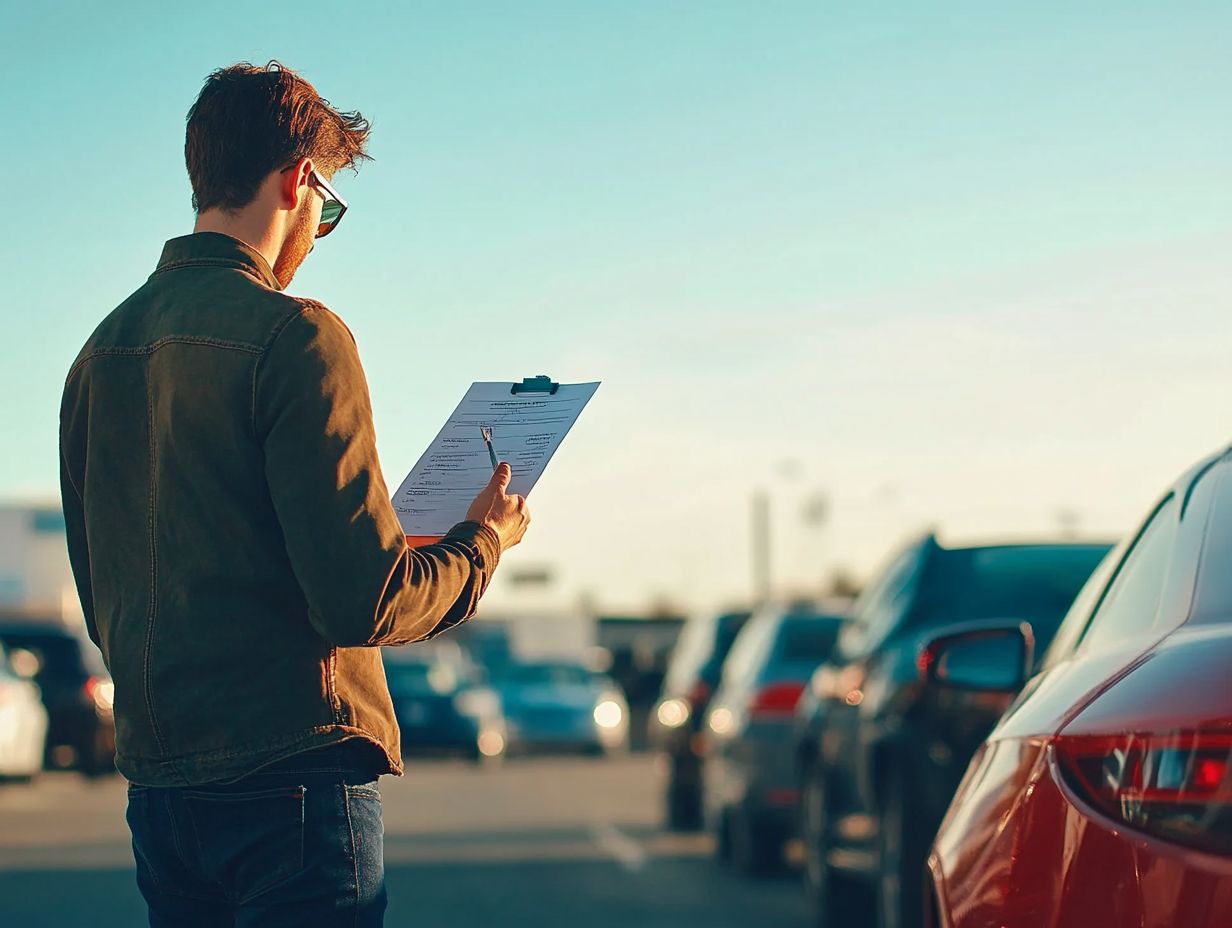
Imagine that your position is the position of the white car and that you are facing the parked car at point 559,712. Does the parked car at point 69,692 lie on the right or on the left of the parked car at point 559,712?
left

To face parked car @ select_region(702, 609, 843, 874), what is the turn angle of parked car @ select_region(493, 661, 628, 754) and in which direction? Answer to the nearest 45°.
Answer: approximately 45° to its right

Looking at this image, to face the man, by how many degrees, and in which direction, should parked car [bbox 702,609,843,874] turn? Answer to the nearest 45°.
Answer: approximately 135° to its left

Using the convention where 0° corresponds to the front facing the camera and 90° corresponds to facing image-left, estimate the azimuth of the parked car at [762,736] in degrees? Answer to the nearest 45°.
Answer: approximately 135°

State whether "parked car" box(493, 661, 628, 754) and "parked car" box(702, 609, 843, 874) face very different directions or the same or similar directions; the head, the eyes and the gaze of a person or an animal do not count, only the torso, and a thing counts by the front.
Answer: very different directions

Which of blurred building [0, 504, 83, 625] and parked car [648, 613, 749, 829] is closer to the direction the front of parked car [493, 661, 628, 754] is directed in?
the parked car

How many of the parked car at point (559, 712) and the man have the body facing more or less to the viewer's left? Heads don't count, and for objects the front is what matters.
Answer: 0

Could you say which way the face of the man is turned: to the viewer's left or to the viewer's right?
to the viewer's right

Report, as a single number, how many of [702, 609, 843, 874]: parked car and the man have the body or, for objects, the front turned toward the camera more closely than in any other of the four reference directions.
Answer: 0

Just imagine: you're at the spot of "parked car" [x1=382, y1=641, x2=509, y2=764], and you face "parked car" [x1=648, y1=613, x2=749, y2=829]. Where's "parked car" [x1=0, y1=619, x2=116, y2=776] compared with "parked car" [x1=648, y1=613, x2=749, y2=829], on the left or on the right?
right

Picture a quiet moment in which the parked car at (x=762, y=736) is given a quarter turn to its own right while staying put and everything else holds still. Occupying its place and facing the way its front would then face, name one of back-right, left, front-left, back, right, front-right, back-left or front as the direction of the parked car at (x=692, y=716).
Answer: front-left

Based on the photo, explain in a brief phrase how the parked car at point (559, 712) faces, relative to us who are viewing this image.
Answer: facing the viewer and to the right of the viewer
